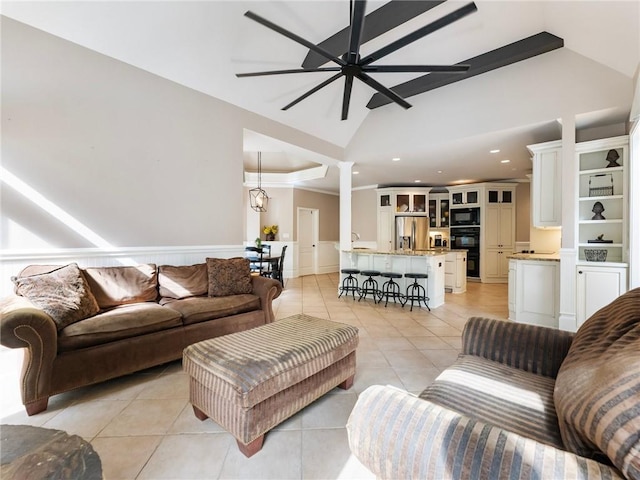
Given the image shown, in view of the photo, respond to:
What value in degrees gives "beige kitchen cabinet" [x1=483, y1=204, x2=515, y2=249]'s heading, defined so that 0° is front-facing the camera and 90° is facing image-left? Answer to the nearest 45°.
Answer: approximately 0°

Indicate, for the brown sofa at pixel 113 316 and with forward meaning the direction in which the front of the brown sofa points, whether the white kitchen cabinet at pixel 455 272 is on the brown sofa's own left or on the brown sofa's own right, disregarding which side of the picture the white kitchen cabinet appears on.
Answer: on the brown sofa's own left

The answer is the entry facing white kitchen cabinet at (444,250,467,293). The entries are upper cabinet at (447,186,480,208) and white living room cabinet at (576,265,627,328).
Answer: the upper cabinet

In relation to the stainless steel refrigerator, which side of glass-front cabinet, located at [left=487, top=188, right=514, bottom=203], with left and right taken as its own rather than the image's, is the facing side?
right

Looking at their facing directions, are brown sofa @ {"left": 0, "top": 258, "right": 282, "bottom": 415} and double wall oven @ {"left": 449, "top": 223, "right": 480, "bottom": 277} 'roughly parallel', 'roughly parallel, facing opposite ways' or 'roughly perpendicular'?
roughly perpendicular

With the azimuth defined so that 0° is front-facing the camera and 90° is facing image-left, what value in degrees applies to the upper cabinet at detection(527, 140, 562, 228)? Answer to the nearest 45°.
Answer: approximately 90°
